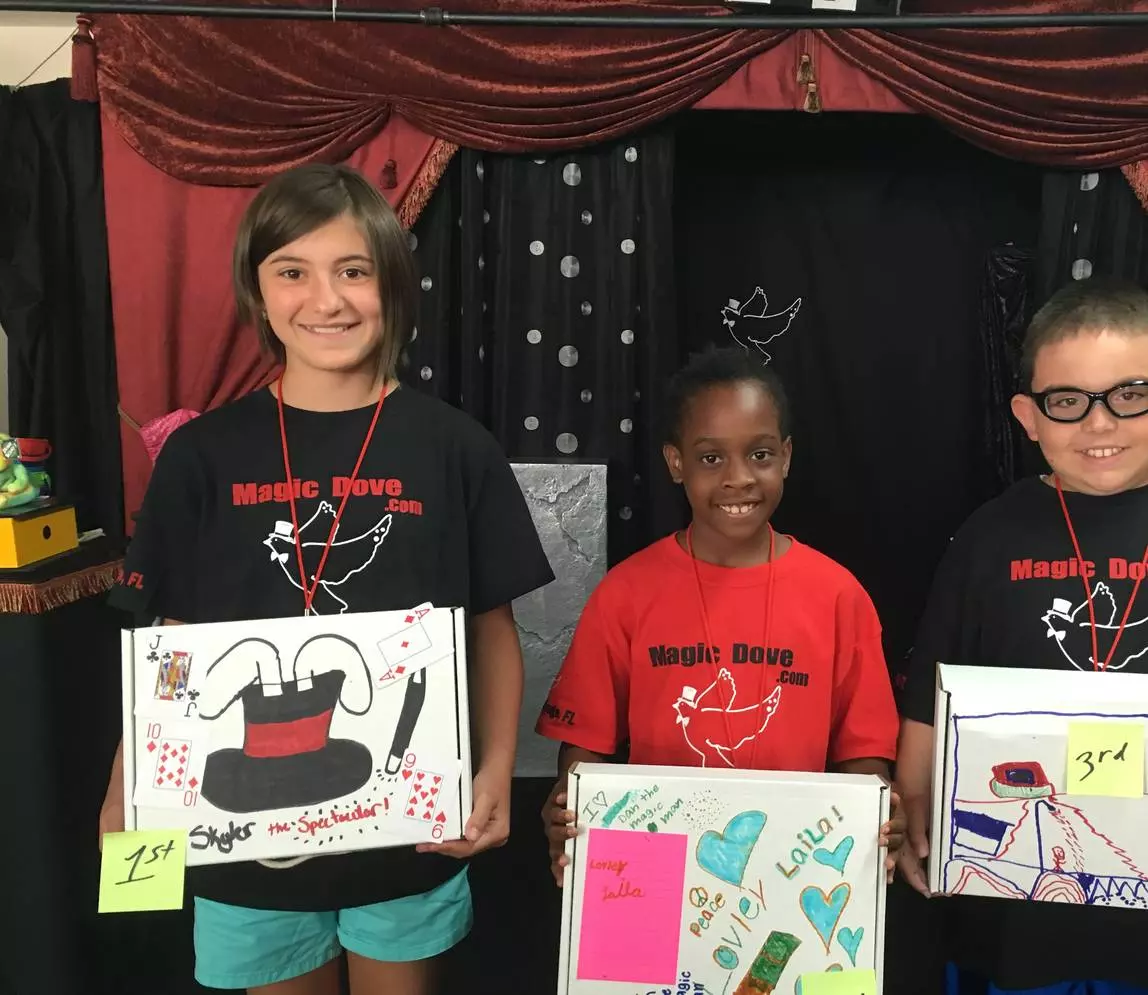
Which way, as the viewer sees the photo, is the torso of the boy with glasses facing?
toward the camera

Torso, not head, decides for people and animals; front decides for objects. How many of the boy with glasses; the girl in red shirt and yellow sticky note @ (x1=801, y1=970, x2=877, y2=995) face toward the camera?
3

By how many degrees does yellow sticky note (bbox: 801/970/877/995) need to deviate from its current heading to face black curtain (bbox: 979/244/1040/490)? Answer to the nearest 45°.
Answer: approximately 180°

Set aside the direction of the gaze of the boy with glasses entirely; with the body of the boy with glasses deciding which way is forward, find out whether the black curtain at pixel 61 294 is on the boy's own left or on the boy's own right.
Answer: on the boy's own right

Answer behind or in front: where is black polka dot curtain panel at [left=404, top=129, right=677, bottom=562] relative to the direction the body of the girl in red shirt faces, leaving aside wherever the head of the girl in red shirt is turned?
behind

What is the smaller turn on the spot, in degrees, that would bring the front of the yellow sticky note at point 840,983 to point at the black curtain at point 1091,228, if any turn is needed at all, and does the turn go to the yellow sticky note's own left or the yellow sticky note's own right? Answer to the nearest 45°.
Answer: approximately 180°

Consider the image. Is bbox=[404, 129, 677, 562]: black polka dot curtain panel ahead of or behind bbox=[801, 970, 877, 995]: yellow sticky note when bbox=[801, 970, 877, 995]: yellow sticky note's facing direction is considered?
behind

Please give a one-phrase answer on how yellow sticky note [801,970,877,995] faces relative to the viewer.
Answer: facing the viewer

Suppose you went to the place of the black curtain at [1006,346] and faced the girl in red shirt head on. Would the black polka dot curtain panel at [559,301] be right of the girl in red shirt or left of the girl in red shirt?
right

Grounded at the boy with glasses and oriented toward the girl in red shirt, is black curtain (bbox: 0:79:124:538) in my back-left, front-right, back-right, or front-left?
front-right

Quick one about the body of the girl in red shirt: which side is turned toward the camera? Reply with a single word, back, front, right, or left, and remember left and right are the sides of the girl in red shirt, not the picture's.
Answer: front
